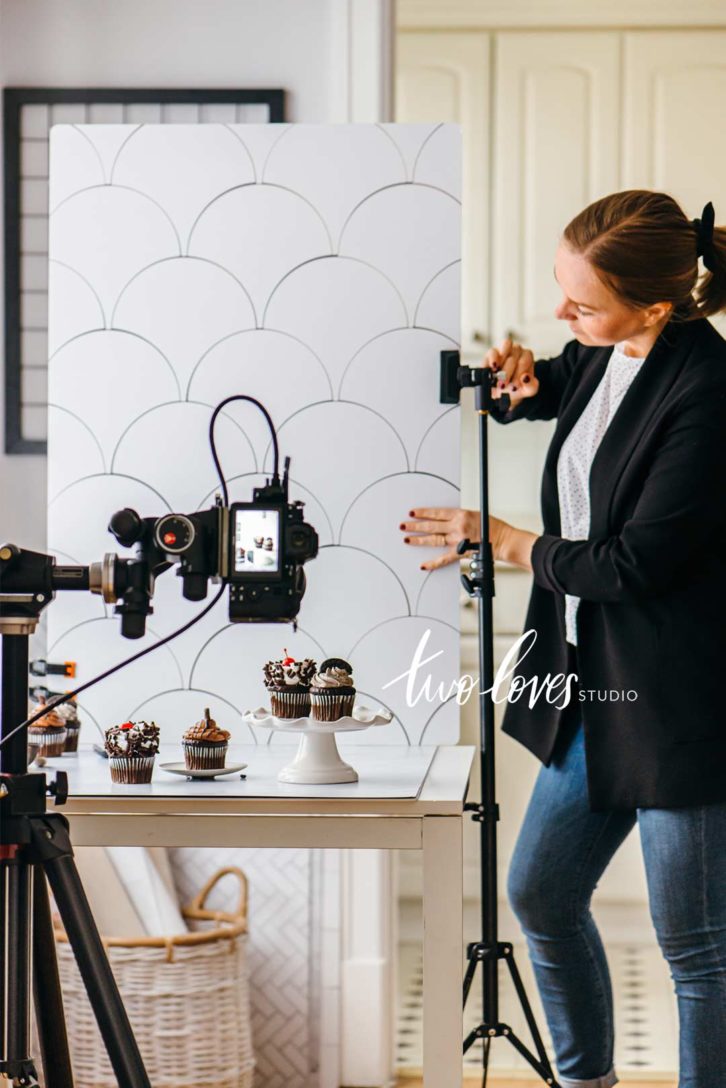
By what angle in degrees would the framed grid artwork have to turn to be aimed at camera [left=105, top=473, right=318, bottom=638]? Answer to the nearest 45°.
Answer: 0° — it already faces it

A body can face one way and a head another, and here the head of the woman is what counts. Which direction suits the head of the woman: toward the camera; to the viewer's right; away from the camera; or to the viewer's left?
to the viewer's left

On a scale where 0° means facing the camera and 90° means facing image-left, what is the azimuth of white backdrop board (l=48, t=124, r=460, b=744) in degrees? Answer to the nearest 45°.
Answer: approximately 0°

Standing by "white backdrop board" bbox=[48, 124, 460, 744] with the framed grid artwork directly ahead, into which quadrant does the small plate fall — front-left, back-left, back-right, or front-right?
back-left

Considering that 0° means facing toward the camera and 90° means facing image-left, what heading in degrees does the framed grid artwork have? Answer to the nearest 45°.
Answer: approximately 0°

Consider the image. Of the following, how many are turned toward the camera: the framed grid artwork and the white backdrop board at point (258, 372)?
2
